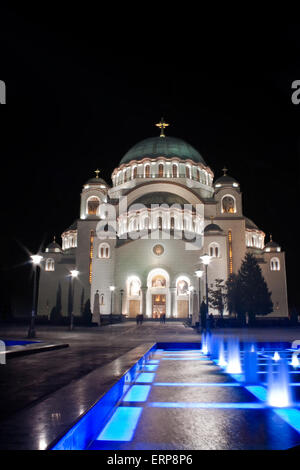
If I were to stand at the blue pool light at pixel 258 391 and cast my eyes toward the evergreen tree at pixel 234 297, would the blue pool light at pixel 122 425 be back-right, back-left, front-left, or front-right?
back-left

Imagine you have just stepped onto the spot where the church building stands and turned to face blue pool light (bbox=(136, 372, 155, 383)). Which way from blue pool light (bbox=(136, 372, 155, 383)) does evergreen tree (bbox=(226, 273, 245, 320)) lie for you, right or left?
left

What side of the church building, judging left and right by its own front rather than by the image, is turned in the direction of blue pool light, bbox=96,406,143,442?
front

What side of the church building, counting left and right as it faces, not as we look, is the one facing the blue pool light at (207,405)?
front

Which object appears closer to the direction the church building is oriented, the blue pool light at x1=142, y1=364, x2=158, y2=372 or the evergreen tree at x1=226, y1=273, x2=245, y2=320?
the blue pool light

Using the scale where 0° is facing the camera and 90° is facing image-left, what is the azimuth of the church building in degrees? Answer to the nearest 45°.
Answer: approximately 0°

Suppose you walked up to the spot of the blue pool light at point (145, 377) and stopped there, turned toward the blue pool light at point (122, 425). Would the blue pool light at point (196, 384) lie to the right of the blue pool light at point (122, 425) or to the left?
left

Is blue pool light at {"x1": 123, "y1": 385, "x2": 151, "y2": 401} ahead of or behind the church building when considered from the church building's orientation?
ahead

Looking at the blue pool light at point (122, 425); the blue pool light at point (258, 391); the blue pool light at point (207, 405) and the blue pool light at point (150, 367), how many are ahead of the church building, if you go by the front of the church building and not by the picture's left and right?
4

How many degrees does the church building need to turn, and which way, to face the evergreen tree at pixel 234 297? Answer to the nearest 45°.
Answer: approximately 45° to its left

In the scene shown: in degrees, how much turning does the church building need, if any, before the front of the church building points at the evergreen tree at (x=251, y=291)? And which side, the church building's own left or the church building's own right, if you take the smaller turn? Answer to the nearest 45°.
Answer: approximately 45° to the church building's own left

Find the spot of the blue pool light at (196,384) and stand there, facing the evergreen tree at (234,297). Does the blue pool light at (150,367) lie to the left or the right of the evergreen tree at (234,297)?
left

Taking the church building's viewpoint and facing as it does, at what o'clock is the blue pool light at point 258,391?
The blue pool light is roughly at 12 o'clock from the church building.

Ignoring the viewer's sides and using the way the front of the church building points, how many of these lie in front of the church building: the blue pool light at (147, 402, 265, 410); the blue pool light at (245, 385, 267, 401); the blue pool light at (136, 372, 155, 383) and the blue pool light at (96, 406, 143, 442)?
4
